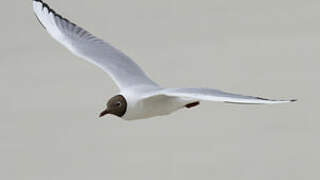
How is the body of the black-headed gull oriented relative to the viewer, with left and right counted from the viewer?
facing the viewer and to the left of the viewer
